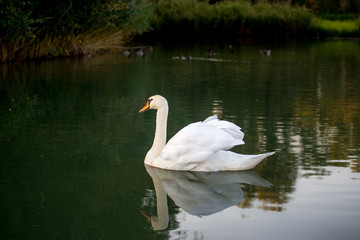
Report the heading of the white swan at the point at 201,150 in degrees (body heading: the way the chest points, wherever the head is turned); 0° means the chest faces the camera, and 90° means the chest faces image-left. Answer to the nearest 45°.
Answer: approximately 90°
